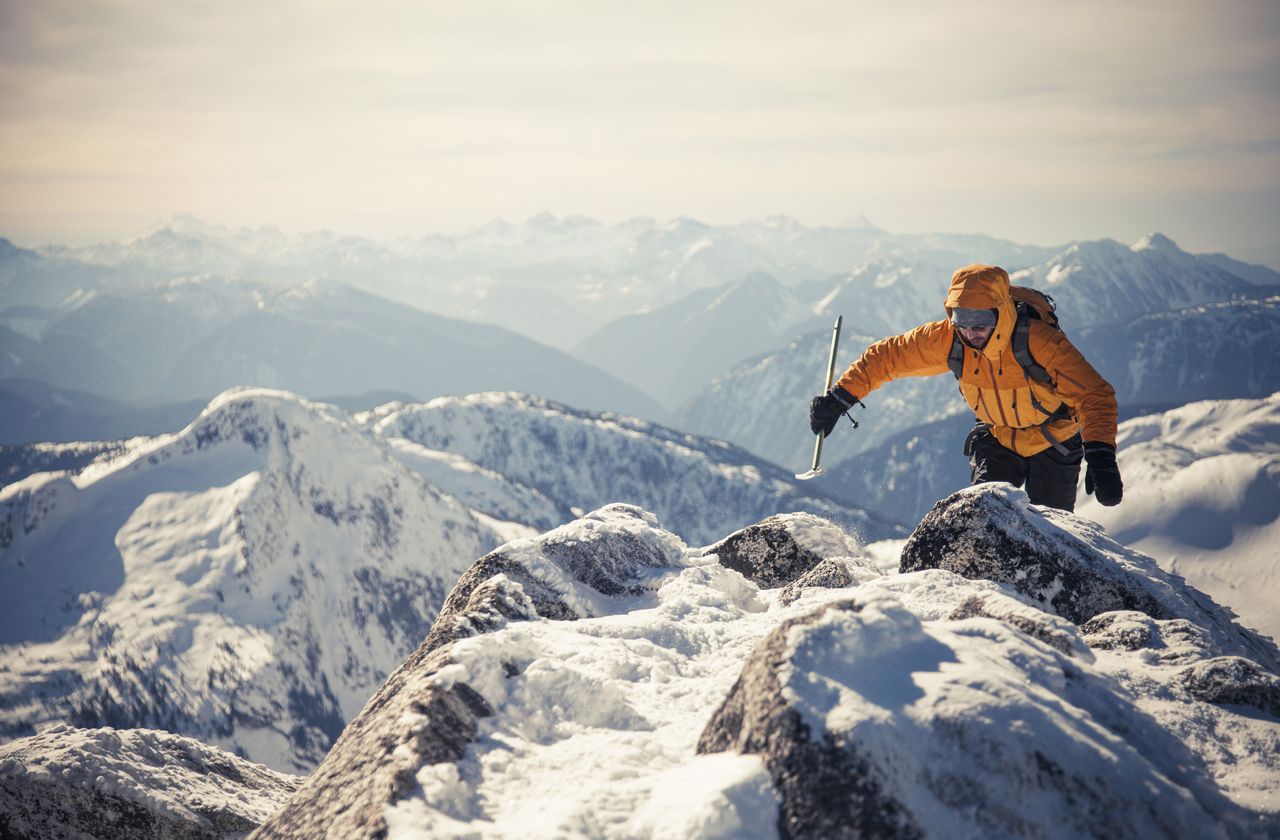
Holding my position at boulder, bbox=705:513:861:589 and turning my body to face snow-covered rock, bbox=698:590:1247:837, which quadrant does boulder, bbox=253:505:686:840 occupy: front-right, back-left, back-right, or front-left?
front-right

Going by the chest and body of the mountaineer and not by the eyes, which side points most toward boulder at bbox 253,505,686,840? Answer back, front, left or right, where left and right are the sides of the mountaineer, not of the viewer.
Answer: front

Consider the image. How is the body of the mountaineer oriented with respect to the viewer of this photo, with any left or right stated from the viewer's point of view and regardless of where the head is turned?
facing the viewer and to the left of the viewer

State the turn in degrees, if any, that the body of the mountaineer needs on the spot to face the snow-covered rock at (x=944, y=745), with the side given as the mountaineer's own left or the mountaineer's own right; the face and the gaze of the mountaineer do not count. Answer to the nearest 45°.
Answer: approximately 45° to the mountaineer's own left

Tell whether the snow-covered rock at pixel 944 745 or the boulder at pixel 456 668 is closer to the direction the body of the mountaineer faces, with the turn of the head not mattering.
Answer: the boulder

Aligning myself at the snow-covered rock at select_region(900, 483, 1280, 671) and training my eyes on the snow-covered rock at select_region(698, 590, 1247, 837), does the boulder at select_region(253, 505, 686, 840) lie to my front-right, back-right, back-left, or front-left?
front-right
